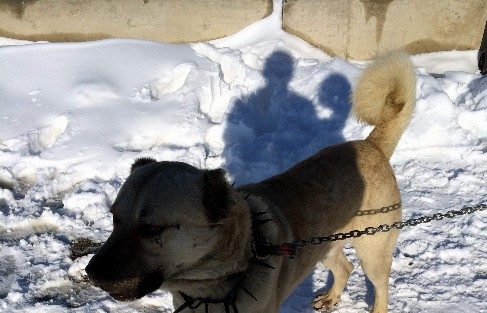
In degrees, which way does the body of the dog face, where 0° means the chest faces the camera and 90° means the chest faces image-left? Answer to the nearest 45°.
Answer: approximately 45°
